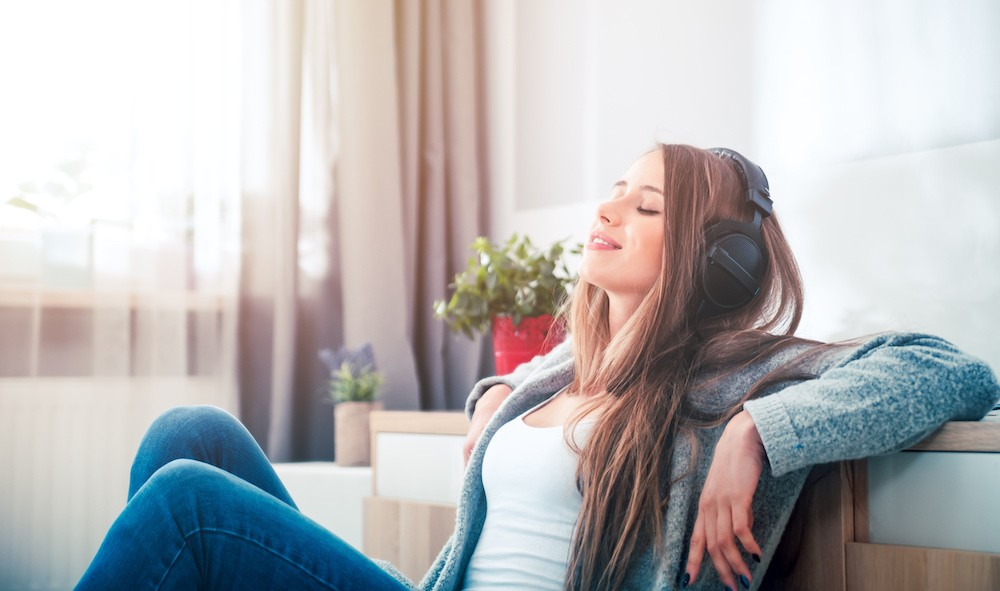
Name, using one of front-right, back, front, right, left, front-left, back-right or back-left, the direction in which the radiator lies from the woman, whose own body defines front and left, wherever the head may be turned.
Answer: right

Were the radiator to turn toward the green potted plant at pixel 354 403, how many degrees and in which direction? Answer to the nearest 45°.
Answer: approximately 90° to its left

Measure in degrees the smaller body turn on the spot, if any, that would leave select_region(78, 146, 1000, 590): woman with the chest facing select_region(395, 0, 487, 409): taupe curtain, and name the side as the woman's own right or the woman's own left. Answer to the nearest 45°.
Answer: approximately 135° to the woman's own right

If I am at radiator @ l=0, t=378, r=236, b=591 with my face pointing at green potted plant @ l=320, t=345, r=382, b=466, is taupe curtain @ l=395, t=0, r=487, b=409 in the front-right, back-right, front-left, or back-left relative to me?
front-left

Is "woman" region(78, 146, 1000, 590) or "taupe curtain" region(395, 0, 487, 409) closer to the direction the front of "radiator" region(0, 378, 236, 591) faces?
the woman

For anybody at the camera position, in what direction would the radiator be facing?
facing the viewer

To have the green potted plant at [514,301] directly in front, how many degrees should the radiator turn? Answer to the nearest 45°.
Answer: approximately 45° to its left

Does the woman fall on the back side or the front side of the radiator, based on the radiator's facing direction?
on the front side

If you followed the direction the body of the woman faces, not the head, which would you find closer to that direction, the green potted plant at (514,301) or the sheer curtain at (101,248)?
the sheer curtain

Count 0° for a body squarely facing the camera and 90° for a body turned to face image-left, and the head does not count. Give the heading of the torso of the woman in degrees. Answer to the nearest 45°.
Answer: approximately 45°

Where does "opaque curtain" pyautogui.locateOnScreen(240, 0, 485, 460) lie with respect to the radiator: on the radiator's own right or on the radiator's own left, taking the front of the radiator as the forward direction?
on the radiator's own left

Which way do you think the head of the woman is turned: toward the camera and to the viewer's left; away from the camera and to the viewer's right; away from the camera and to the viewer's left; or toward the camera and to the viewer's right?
toward the camera and to the viewer's left

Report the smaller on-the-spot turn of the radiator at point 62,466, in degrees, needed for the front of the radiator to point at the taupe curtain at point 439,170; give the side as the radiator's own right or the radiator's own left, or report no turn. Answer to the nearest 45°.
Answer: approximately 90° to the radiator's own left
